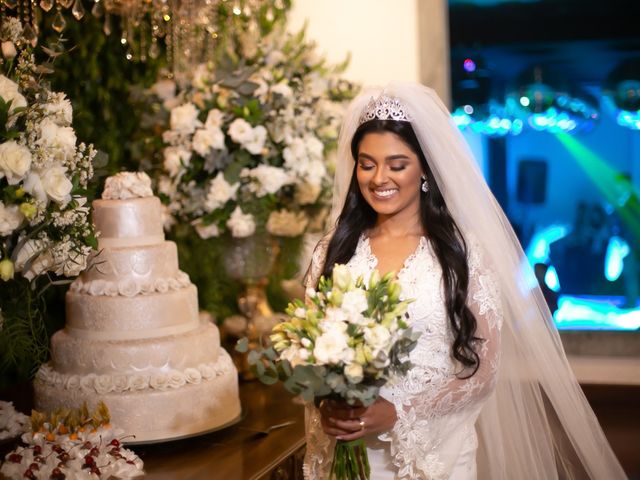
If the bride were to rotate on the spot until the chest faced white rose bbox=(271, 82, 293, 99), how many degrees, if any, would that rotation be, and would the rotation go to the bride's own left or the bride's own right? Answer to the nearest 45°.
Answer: approximately 90° to the bride's own right

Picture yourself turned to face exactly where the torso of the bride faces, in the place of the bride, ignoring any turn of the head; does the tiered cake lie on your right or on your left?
on your right

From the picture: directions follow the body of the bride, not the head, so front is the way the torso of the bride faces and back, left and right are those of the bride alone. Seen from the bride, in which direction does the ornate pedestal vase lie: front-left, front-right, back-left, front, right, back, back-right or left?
right

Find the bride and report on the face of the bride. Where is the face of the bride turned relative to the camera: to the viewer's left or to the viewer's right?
to the viewer's left

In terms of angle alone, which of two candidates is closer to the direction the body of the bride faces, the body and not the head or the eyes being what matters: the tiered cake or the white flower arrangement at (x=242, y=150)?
the tiered cake

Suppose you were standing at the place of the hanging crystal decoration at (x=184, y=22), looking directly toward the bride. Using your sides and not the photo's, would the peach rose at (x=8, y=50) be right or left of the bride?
right

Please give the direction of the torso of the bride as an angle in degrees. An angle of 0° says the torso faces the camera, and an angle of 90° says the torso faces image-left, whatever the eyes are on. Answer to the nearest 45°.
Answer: approximately 45°

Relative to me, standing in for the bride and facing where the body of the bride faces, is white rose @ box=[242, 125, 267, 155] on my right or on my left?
on my right

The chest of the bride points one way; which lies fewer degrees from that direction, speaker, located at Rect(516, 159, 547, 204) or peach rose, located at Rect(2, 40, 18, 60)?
the peach rose
